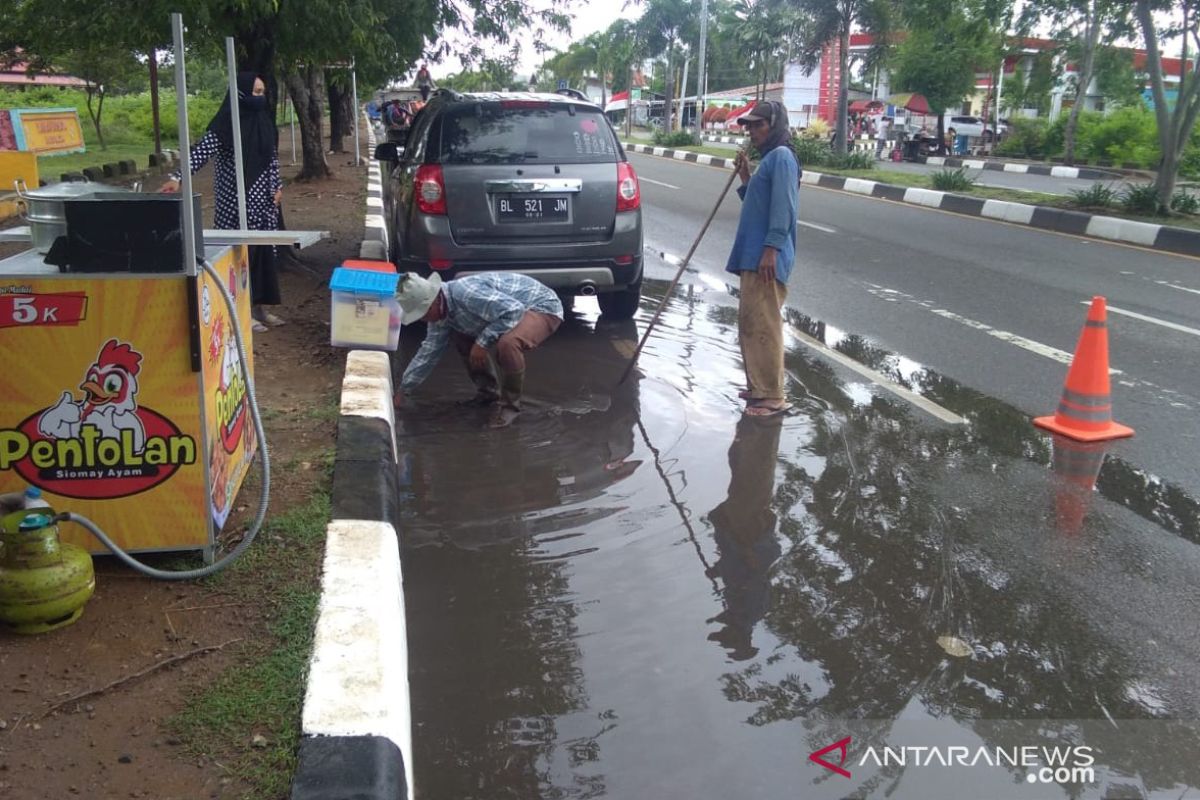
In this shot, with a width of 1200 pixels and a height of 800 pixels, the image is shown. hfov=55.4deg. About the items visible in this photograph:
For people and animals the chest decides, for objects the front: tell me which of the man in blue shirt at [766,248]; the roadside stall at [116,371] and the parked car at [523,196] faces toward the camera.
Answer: the roadside stall

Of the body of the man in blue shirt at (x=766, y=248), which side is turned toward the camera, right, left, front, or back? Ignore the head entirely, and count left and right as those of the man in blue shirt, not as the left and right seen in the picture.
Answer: left

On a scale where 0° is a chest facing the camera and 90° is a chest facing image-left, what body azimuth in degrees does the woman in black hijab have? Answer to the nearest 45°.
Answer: approximately 315°

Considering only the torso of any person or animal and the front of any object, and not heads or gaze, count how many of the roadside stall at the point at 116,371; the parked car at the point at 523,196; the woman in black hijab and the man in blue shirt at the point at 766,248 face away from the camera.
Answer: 1

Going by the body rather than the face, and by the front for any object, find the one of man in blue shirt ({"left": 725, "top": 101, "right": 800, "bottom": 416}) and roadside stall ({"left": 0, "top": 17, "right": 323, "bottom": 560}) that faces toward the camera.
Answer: the roadside stall

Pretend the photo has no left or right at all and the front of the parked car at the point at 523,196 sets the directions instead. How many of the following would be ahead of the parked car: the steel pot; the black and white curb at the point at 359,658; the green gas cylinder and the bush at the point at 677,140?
1

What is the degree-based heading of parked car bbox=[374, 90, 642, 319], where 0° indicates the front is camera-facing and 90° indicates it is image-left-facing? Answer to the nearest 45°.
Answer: approximately 180°

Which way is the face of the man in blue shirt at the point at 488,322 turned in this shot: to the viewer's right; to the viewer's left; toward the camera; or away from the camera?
to the viewer's left

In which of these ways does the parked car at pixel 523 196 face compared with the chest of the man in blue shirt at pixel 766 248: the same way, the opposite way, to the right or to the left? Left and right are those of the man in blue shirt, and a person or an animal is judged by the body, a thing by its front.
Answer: to the right

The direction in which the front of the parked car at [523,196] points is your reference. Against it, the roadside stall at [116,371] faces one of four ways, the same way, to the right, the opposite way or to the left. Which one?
the opposite way

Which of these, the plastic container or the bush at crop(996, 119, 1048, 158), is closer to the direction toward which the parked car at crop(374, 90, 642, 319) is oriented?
the bush

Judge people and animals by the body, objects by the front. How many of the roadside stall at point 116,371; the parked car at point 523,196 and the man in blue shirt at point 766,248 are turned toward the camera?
1

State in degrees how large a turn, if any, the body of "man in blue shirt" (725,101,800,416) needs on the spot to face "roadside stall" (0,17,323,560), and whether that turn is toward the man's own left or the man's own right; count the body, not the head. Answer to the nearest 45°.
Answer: approximately 45° to the man's own left

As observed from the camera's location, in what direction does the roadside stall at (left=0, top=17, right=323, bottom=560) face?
facing the viewer
